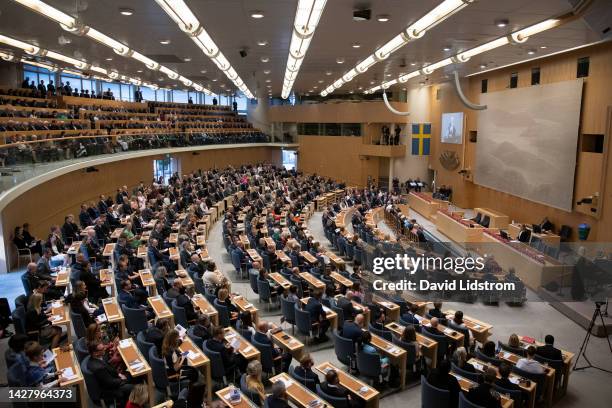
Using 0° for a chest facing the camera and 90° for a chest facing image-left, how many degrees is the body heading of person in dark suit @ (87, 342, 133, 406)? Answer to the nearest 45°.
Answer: approximately 270°

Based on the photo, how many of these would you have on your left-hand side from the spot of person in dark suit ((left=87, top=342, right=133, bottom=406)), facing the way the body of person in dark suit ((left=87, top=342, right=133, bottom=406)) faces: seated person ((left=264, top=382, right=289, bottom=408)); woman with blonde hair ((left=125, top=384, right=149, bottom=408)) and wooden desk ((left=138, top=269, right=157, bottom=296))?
1

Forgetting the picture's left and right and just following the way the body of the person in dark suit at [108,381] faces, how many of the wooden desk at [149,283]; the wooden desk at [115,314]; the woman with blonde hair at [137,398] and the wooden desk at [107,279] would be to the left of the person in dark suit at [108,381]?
3

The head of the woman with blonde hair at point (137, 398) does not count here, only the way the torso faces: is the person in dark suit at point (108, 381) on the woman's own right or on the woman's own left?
on the woman's own left

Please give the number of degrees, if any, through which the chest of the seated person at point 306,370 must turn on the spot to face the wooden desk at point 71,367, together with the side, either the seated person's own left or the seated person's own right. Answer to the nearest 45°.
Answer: approximately 135° to the seated person's own left

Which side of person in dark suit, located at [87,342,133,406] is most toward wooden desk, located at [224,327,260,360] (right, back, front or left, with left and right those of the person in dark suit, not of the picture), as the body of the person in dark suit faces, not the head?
front

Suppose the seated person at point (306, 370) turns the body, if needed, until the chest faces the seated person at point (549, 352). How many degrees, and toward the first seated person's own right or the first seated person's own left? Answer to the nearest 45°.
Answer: approximately 45° to the first seated person's own right

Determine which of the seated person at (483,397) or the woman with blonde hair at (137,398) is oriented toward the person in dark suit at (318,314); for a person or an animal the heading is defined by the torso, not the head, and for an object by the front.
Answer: the woman with blonde hair

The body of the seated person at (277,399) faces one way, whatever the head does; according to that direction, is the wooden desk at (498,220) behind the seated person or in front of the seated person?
in front

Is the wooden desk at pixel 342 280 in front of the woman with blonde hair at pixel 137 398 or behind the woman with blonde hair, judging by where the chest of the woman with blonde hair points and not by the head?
in front

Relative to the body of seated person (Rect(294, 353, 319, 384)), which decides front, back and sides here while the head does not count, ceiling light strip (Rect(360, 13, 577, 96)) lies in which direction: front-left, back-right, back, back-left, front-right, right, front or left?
front

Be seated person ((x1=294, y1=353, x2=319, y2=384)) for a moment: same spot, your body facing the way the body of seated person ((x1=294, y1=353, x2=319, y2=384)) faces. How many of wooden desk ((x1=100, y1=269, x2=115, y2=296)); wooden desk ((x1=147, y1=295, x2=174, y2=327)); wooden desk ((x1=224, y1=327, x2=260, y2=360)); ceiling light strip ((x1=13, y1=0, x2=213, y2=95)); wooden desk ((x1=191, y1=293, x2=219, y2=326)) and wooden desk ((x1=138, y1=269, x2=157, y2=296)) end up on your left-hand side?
6

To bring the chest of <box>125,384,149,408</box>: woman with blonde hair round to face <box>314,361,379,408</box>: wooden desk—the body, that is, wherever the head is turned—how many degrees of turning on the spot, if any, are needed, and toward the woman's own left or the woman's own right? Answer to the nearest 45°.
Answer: approximately 45° to the woman's own right

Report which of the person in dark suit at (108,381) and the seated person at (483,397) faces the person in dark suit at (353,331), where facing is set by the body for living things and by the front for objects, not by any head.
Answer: the person in dark suit at (108,381)

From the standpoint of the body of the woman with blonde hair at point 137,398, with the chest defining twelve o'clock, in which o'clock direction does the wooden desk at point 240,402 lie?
The wooden desk is roughly at 1 o'clock from the woman with blonde hair.
